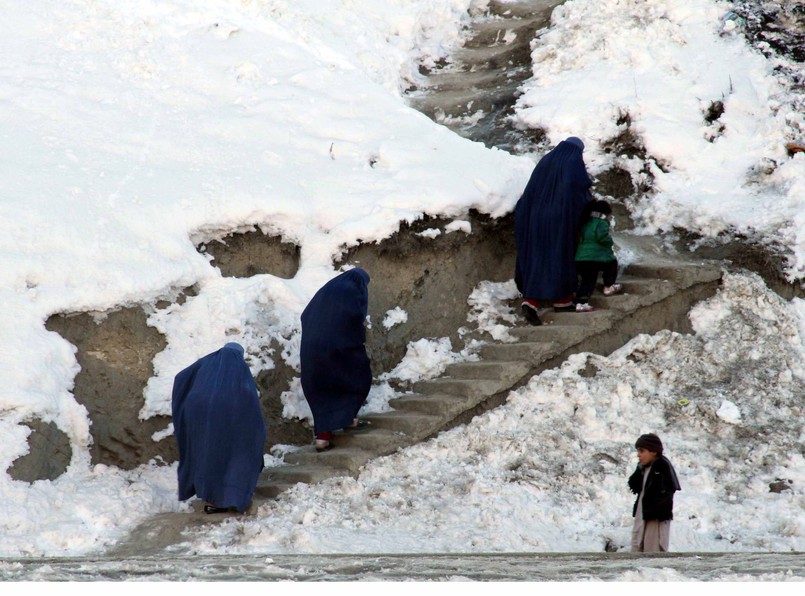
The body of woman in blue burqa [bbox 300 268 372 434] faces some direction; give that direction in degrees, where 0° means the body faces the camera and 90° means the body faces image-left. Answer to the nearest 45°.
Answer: approximately 270°

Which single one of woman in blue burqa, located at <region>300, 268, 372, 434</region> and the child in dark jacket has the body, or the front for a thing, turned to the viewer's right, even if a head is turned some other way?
the woman in blue burqa

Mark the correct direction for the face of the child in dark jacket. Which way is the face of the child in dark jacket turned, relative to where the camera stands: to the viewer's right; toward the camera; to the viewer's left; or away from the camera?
to the viewer's left

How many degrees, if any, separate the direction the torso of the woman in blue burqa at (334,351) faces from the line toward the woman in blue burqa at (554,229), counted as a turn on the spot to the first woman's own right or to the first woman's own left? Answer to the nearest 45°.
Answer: approximately 45° to the first woman's own left

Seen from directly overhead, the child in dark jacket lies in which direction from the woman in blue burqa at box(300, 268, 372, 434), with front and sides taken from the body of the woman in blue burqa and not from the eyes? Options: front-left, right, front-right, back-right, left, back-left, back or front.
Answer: front-right

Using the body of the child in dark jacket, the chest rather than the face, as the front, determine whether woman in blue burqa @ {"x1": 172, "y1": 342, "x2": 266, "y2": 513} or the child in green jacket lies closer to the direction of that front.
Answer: the woman in blue burqa

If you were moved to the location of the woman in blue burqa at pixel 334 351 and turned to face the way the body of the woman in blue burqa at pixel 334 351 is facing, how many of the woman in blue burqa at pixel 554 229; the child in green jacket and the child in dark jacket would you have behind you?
0

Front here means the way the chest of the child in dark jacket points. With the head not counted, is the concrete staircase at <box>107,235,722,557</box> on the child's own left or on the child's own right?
on the child's own right

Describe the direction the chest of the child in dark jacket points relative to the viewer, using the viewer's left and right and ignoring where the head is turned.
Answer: facing the viewer and to the left of the viewer
